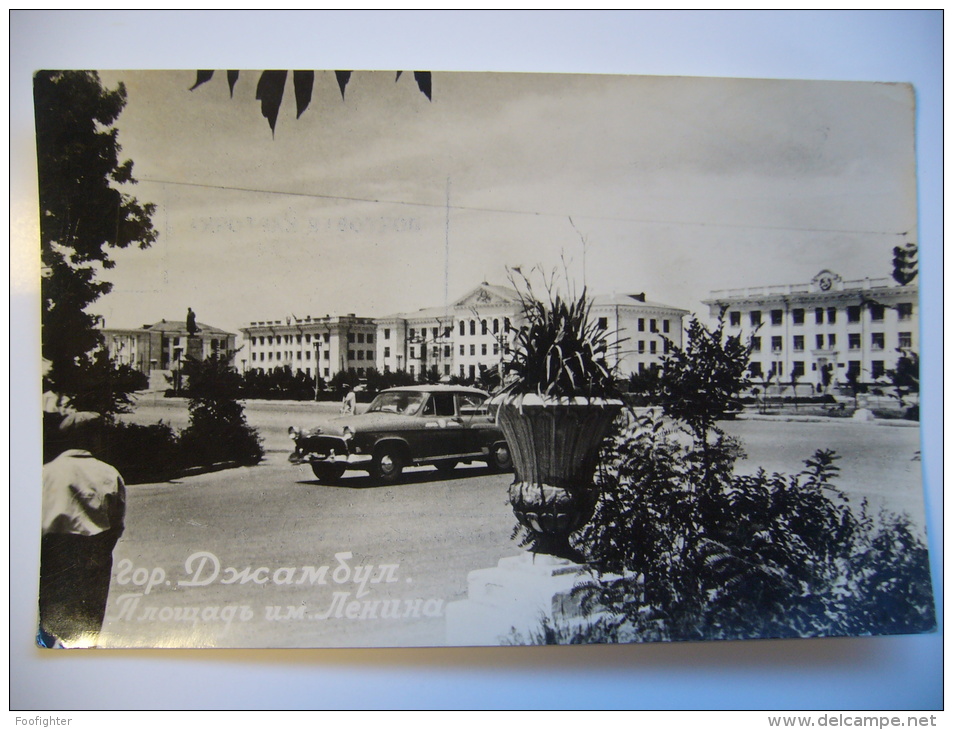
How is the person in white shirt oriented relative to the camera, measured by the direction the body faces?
away from the camera
